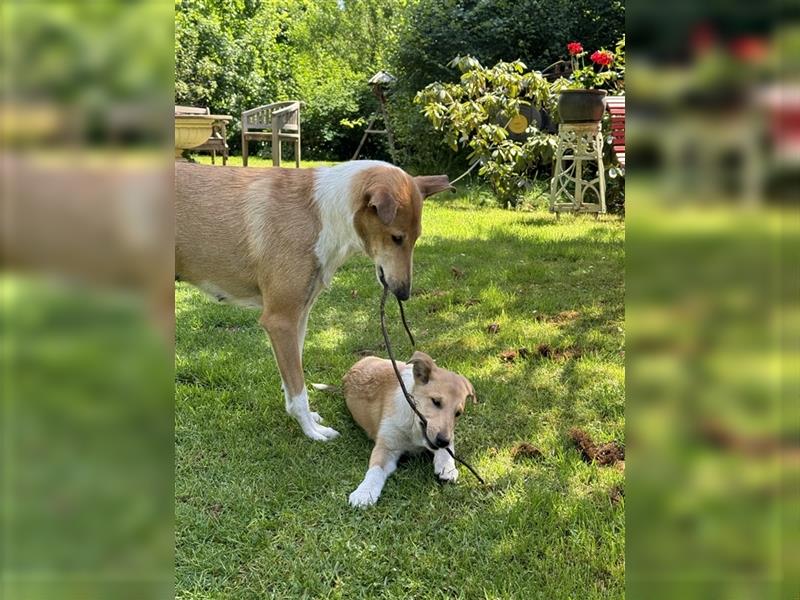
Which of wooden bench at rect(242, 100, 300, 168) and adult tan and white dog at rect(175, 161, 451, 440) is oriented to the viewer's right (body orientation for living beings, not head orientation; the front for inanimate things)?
the adult tan and white dog

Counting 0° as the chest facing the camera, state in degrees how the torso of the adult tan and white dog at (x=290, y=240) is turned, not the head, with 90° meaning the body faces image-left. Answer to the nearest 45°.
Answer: approximately 270°

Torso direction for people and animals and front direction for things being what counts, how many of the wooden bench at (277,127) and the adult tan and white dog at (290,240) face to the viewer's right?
1

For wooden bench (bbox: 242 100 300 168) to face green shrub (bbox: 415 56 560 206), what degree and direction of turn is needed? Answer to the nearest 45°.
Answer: approximately 90° to its left

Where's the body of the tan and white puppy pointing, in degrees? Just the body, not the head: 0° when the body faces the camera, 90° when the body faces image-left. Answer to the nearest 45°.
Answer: approximately 315°

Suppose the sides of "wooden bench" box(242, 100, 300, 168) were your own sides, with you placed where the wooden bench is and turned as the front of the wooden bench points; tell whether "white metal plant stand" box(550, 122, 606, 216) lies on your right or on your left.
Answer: on your left
